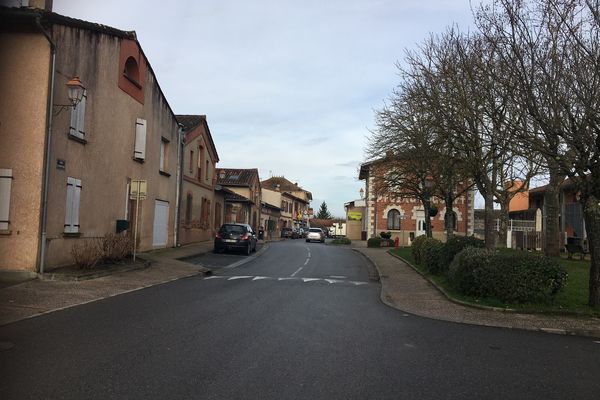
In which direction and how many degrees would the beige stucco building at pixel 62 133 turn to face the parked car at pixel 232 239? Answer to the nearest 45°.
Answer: approximately 90° to its left

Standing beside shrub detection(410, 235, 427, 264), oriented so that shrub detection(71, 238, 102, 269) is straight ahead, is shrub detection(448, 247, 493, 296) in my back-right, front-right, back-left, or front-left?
front-left

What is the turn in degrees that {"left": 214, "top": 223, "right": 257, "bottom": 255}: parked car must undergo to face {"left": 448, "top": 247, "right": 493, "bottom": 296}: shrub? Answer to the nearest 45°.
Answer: approximately 180°

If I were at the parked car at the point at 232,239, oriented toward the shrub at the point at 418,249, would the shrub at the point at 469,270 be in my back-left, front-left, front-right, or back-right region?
front-right

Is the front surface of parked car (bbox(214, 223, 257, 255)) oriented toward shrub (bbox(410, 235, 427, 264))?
no

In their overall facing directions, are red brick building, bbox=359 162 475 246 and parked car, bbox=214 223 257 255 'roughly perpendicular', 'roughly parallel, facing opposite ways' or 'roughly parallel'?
roughly parallel, facing opposite ways

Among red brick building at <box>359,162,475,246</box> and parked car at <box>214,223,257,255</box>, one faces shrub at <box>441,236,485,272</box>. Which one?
the red brick building

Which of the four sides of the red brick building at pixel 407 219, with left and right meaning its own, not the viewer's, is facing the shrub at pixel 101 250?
front

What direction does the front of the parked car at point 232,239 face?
away from the camera

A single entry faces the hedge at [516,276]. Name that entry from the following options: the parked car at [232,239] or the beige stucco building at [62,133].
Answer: the beige stucco building

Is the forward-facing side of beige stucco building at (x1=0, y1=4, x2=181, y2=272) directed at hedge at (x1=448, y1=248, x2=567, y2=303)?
yes

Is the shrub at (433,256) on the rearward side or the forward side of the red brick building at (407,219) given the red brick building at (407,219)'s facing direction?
on the forward side

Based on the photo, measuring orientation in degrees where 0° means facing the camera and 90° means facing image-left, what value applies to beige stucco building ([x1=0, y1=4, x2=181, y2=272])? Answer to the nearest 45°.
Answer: approximately 315°

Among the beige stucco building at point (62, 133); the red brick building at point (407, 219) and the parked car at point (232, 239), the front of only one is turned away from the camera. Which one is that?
the parked car

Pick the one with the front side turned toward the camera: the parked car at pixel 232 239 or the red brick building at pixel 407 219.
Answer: the red brick building

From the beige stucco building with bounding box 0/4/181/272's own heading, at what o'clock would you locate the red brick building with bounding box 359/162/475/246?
The red brick building is roughly at 9 o'clock from the beige stucco building.
